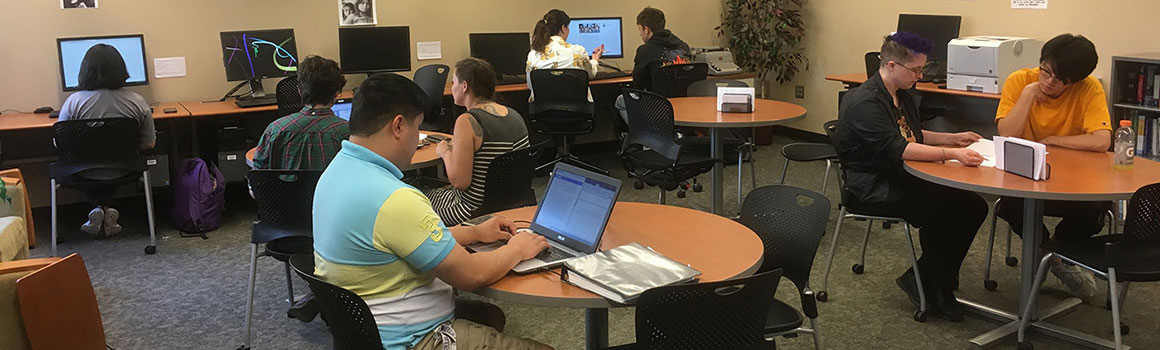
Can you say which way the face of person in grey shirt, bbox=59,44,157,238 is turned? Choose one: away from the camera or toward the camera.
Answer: away from the camera

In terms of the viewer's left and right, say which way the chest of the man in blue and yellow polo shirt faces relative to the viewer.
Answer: facing away from the viewer and to the right of the viewer

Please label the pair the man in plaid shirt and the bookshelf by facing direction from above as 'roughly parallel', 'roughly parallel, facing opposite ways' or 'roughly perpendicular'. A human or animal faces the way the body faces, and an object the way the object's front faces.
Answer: roughly parallel, facing opposite ways

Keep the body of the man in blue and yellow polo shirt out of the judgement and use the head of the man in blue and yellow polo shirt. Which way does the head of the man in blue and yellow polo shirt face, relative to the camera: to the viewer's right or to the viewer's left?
to the viewer's right

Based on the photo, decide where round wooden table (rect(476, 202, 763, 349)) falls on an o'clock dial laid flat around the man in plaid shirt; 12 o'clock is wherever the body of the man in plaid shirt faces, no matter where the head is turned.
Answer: The round wooden table is roughly at 5 o'clock from the man in plaid shirt.

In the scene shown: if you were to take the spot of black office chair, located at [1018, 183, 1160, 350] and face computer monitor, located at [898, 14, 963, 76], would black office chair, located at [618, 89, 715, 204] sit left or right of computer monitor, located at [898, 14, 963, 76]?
left

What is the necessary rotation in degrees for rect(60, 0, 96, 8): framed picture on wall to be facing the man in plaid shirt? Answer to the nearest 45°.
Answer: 0° — it already faces them

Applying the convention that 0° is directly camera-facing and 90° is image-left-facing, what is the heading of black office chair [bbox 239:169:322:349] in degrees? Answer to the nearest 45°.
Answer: approximately 180°

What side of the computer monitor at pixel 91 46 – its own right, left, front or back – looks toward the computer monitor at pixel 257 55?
left

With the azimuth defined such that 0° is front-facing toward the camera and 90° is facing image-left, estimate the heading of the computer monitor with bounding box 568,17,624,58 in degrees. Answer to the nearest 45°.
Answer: approximately 0°

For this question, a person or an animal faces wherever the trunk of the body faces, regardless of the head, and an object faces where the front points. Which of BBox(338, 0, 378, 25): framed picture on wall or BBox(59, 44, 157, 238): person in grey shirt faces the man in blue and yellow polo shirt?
the framed picture on wall
